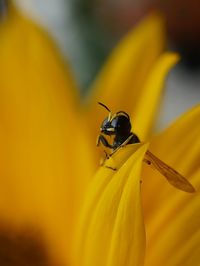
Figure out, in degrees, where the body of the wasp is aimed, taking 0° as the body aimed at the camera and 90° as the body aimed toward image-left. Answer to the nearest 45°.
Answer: approximately 45°
